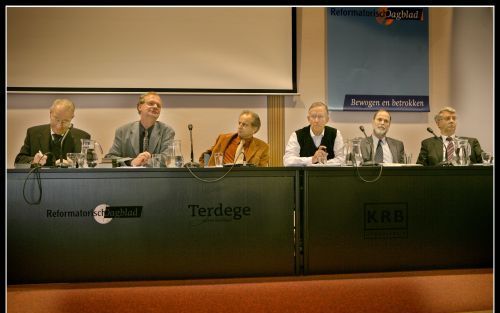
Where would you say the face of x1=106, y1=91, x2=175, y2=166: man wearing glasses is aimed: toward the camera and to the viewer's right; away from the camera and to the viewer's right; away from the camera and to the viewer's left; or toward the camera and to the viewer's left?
toward the camera and to the viewer's right

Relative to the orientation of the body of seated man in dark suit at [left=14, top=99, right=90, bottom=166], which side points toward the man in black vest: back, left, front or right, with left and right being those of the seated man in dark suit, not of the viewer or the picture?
left

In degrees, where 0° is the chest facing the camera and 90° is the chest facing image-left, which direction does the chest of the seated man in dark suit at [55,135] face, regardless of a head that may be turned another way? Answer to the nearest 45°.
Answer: approximately 0°

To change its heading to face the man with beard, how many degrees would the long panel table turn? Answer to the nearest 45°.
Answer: approximately 135° to its left

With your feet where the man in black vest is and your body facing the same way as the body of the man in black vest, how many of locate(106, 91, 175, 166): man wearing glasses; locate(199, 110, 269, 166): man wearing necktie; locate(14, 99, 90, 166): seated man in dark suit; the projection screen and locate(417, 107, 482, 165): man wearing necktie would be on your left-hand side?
1

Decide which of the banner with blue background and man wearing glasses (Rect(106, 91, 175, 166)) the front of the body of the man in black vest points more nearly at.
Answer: the man wearing glasses

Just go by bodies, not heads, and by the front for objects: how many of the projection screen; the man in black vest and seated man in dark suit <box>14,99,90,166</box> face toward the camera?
3

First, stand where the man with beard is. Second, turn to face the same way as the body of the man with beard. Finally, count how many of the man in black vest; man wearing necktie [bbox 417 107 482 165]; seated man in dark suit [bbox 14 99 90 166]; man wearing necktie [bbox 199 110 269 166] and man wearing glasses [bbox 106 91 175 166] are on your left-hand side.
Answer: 1

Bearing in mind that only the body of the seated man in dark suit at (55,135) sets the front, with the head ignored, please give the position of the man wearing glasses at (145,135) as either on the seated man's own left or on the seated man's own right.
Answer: on the seated man's own left

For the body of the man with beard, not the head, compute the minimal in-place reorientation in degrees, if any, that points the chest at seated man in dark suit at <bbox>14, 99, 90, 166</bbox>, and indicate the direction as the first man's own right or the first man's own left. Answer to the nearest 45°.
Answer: approximately 45° to the first man's own right

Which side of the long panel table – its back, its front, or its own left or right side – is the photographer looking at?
front

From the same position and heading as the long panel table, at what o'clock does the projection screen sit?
The projection screen is roughly at 5 o'clock from the long panel table.

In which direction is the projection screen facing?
toward the camera
